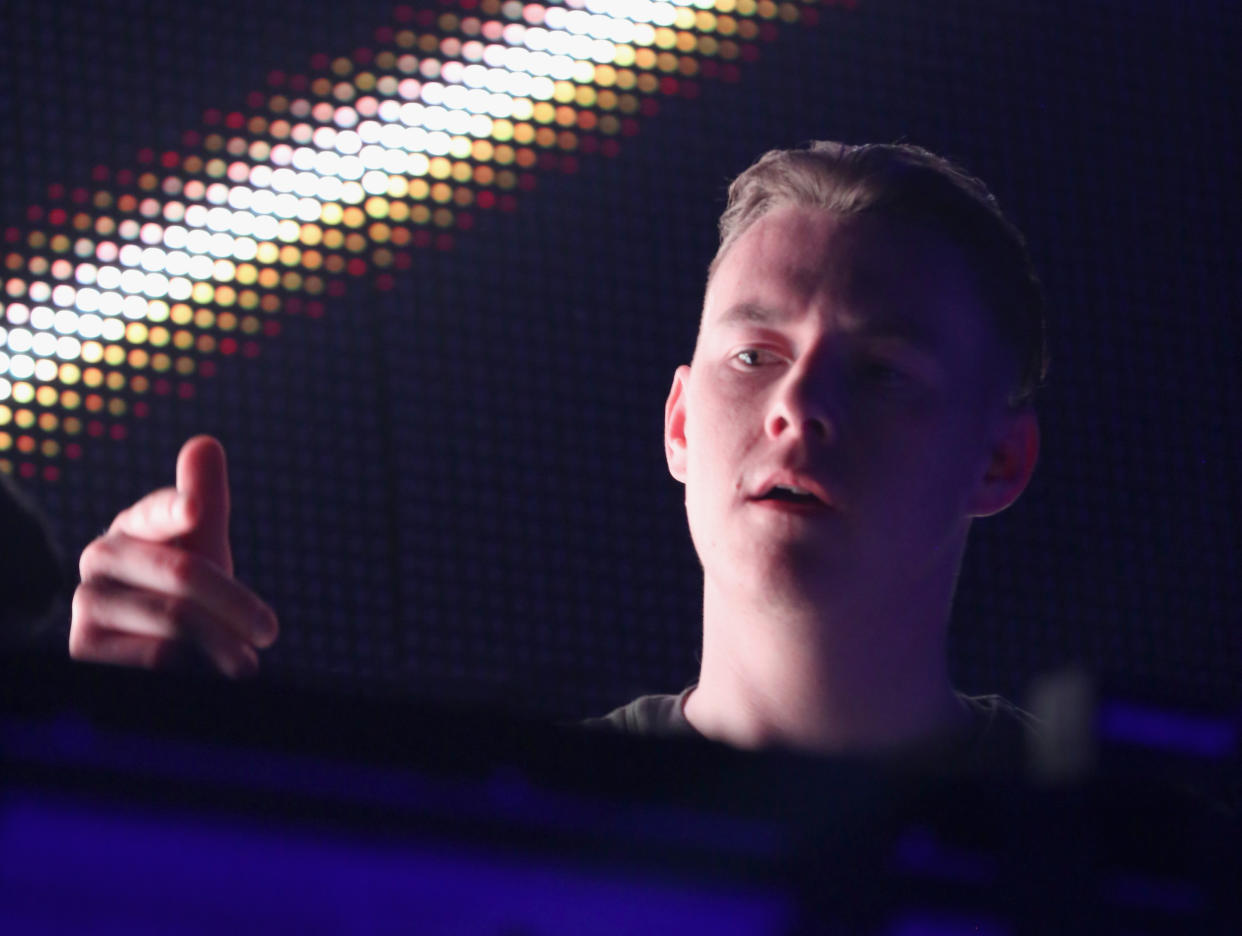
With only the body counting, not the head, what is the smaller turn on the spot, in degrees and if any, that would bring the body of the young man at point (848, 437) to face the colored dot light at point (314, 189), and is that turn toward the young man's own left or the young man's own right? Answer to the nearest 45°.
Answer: approximately 135° to the young man's own right

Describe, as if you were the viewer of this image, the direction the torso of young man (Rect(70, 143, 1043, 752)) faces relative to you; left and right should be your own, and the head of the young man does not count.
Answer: facing the viewer
